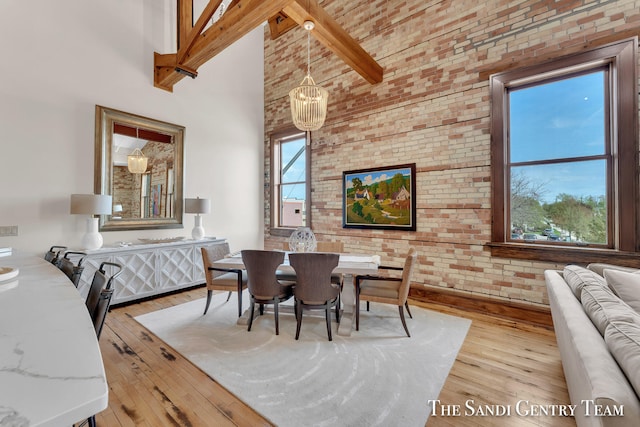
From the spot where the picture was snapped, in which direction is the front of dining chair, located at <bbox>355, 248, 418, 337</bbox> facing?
facing to the left of the viewer

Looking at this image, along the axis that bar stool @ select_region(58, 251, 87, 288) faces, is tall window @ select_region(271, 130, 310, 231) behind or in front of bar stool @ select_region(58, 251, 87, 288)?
behind

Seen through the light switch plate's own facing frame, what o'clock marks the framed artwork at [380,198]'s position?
The framed artwork is roughly at 10 o'clock from the light switch plate.

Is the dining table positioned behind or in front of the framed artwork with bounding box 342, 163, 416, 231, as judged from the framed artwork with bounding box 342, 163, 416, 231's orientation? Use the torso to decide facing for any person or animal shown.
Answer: in front

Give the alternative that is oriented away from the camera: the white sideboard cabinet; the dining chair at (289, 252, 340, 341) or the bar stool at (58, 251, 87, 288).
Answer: the dining chair at (289, 252, 340, 341)

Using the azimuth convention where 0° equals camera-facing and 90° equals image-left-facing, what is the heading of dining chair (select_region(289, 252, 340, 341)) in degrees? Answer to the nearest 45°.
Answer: approximately 180°

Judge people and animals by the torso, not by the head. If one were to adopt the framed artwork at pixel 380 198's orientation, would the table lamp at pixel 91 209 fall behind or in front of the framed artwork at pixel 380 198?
in front

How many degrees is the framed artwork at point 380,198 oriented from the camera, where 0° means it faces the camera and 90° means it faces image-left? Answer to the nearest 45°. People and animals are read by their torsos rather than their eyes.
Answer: approximately 45°
